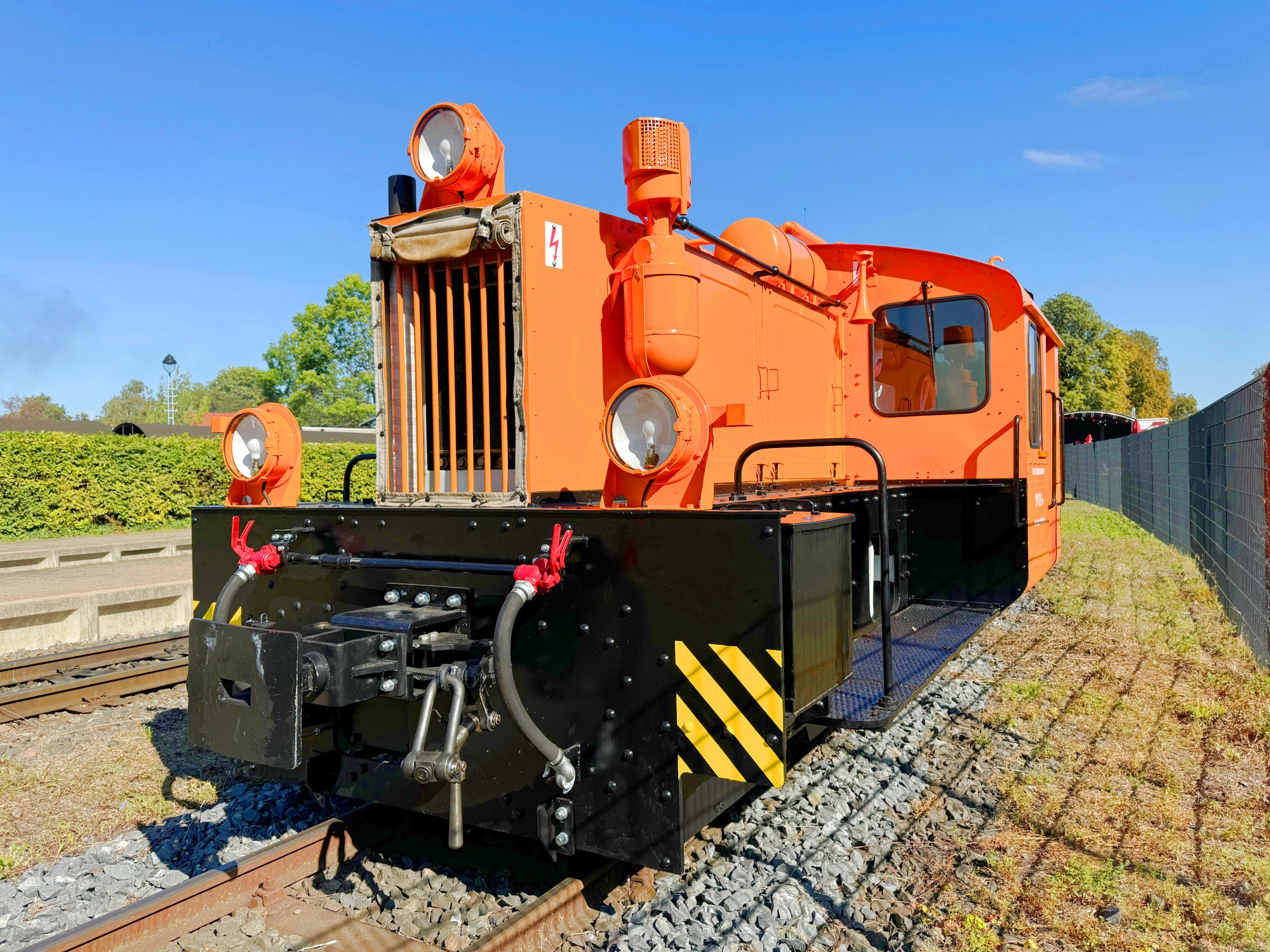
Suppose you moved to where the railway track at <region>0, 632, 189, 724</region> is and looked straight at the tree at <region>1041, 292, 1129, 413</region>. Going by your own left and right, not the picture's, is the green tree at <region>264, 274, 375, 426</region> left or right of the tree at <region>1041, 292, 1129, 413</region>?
left

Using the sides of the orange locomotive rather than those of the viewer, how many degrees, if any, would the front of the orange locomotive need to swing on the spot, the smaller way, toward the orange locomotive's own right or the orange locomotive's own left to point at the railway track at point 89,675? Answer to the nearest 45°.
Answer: approximately 90° to the orange locomotive's own right

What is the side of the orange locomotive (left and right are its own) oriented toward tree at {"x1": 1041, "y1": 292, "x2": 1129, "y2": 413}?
back

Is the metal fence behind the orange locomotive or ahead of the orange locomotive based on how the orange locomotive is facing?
behind

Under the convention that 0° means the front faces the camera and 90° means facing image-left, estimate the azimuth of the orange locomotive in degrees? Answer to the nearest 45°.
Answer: approximately 45°

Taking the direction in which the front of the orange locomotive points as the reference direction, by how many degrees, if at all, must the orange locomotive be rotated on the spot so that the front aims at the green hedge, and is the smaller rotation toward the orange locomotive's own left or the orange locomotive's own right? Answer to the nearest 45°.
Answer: approximately 90° to the orange locomotive's own right

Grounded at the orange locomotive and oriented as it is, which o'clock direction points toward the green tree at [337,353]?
The green tree is roughly at 4 o'clock from the orange locomotive.
